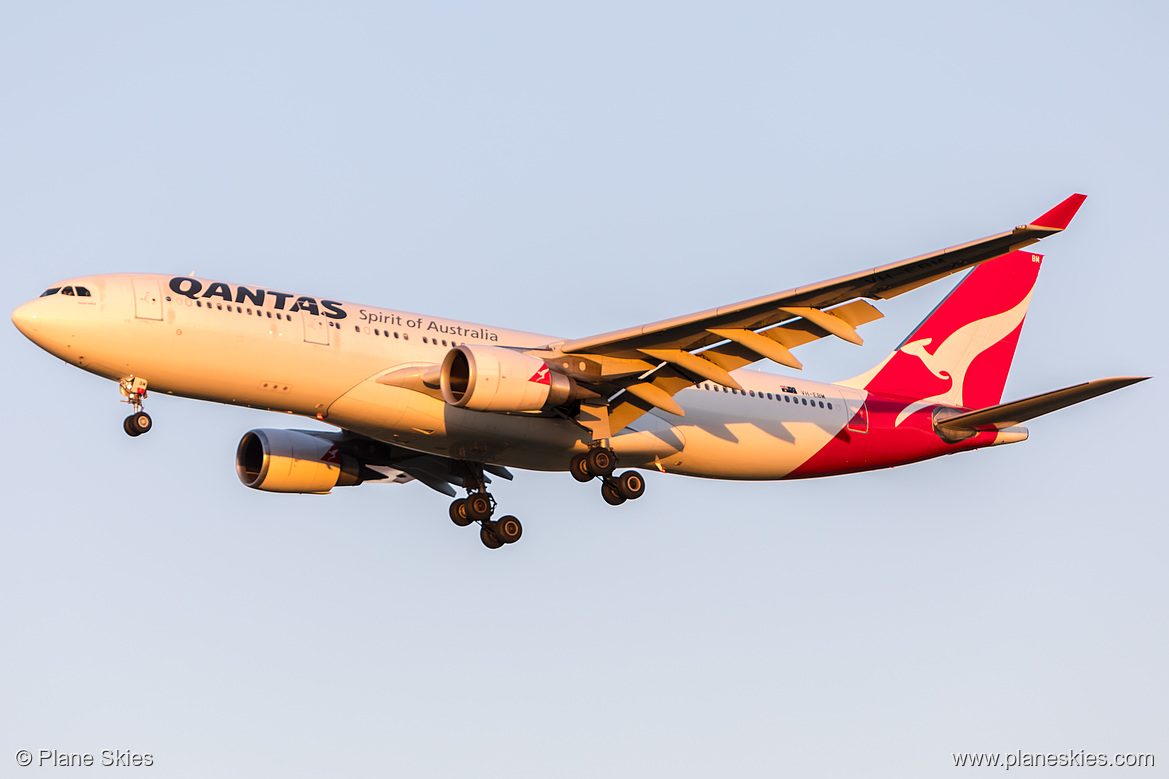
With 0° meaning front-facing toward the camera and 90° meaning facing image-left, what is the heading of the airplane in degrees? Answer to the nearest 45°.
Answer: approximately 45°
